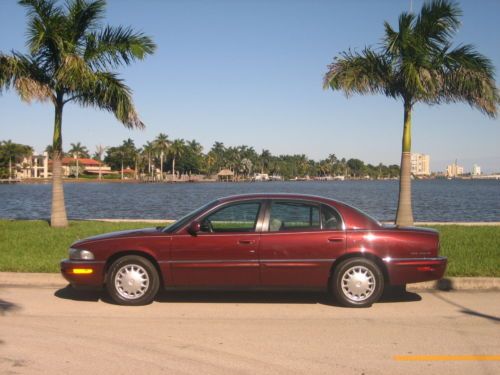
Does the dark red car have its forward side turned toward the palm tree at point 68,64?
no

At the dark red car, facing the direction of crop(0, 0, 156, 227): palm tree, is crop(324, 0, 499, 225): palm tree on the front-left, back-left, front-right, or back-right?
front-right

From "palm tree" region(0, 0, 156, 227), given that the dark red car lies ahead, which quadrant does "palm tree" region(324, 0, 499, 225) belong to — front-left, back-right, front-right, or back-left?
front-left

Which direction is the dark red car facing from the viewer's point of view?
to the viewer's left

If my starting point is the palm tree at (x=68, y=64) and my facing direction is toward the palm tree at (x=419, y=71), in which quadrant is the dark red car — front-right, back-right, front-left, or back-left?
front-right

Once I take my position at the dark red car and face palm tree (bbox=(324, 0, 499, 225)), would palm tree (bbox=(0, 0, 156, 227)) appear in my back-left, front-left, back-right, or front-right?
front-left

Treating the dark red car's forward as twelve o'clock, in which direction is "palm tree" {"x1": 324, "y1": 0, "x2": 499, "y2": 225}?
The palm tree is roughly at 4 o'clock from the dark red car.

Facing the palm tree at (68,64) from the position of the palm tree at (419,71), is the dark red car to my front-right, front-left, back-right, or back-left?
front-left
